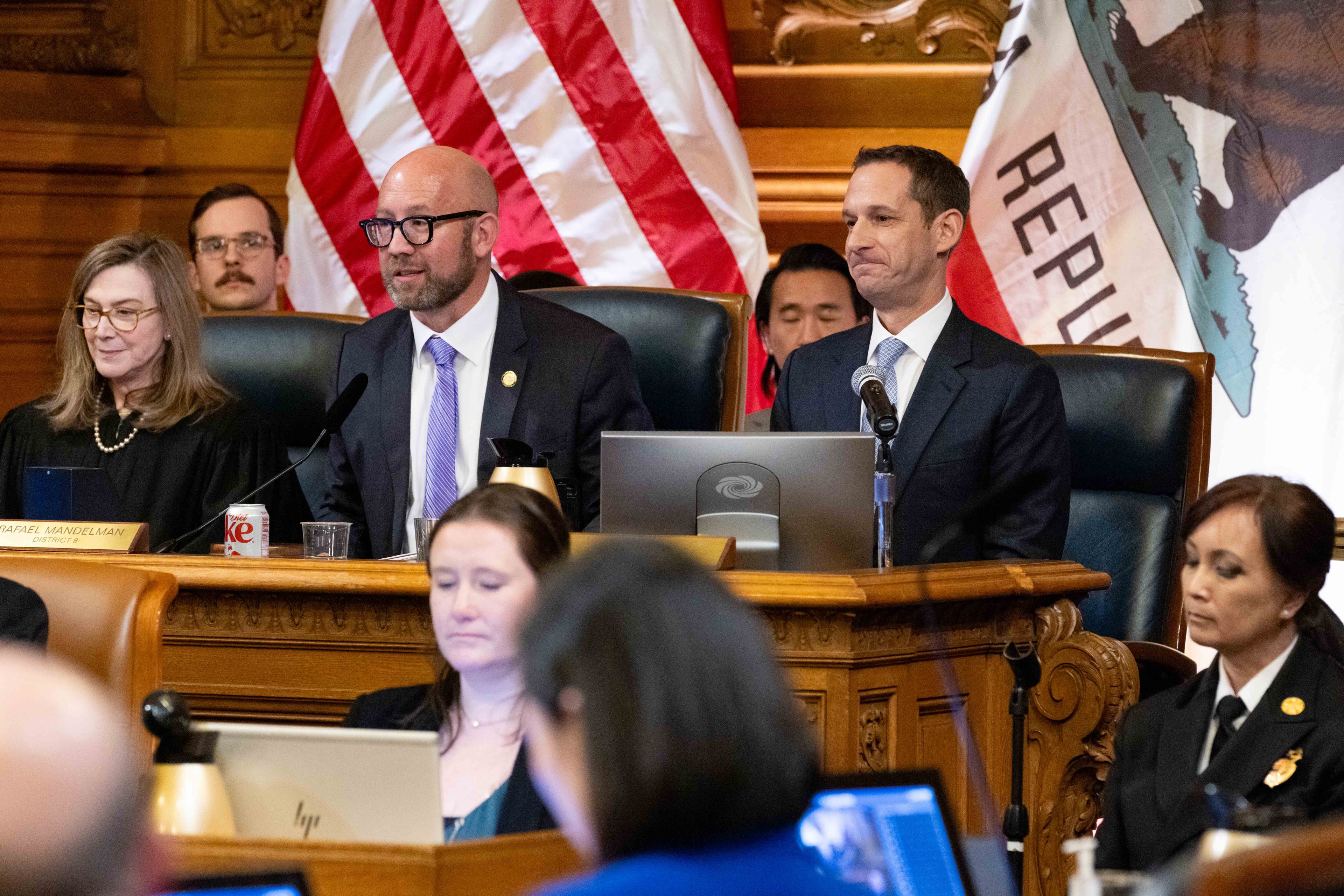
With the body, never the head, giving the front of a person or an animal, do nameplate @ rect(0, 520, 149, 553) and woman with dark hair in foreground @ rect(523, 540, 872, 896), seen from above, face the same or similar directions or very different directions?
very different directions

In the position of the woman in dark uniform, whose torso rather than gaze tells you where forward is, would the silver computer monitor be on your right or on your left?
on your right

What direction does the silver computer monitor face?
away from the camera

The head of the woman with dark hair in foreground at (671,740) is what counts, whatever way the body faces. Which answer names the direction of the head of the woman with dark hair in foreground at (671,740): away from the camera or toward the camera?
away from the camera

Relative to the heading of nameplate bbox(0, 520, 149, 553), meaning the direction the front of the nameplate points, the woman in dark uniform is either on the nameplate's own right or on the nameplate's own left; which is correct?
on the nameplate's own left

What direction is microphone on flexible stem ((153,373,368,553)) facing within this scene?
to the viewer's right
